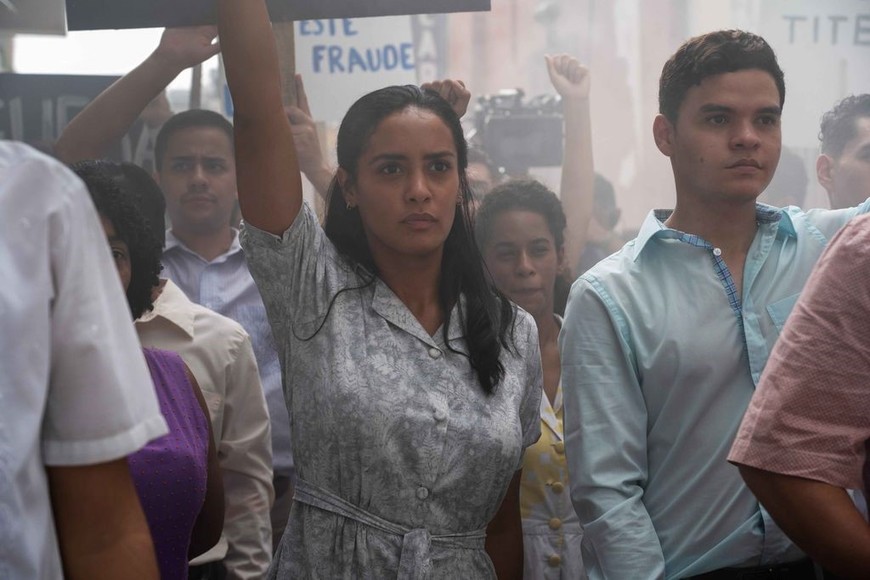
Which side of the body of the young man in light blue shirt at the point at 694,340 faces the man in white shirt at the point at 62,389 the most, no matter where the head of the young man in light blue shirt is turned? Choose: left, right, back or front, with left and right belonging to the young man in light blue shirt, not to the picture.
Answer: right

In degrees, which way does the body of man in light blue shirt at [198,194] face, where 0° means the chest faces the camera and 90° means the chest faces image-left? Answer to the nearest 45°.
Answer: approximately 0°

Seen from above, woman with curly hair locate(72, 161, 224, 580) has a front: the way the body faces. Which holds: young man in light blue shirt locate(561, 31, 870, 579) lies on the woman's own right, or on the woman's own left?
on the woman's own left

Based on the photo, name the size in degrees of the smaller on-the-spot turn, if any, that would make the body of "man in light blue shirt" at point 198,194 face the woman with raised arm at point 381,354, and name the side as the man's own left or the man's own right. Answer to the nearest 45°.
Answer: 0° — they already face them
